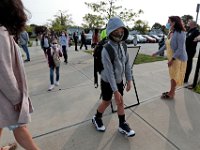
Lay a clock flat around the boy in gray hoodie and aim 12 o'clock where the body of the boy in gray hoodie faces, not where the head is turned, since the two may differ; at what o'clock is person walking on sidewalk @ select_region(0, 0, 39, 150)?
The person walking on sidewalk is roughly at 3 o'clock from the boy in gray hoodie.

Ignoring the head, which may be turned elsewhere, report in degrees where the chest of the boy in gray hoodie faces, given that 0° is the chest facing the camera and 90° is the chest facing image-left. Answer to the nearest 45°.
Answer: approximately 315°

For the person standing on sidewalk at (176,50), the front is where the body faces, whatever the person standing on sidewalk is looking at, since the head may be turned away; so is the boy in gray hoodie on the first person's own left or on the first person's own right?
on the first person's own left

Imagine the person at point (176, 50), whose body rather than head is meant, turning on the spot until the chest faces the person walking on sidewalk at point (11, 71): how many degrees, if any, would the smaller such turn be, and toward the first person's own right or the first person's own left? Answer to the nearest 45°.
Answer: approximately 45° to the first person's own left

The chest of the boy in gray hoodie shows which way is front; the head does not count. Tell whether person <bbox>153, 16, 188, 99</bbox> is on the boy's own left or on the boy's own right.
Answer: on the boy's own left

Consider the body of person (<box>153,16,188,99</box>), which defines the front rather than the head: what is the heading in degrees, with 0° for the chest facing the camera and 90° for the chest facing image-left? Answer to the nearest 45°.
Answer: approximately 90°

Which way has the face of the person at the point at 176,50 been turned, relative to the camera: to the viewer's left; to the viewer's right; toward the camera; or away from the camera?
to the viewer's left
